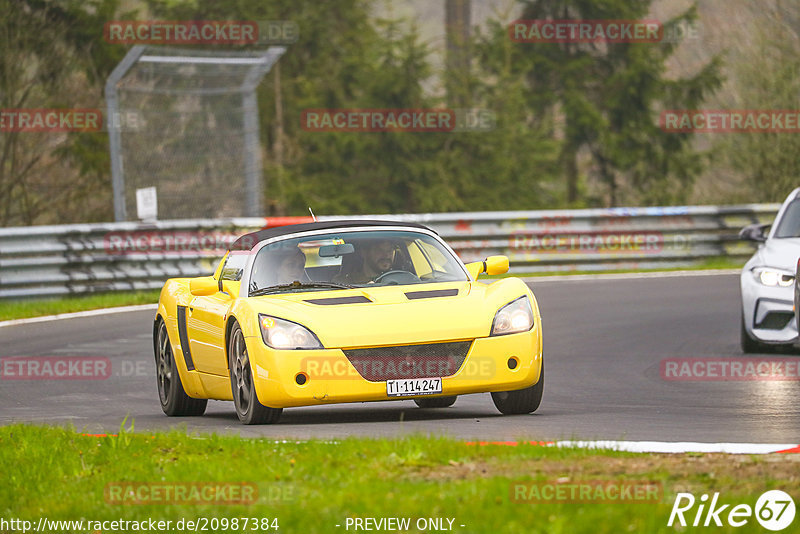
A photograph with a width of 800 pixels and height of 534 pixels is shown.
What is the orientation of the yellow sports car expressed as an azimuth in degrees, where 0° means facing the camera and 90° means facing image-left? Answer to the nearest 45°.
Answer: approximately 315°

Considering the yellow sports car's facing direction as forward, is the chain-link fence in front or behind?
behind

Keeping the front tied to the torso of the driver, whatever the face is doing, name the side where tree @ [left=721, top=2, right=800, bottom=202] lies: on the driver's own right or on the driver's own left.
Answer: on the driver's own left

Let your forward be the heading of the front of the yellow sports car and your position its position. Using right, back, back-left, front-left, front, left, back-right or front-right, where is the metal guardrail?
back-left

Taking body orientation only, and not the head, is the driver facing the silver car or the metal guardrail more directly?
the silver car

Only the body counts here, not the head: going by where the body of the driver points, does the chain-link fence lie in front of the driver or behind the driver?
behind

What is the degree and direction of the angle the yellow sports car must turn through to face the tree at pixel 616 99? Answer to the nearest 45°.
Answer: approximately 135° to its left

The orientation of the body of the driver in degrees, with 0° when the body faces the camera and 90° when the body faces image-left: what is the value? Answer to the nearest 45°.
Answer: approximately 315°

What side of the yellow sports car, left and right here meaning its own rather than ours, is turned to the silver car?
left
